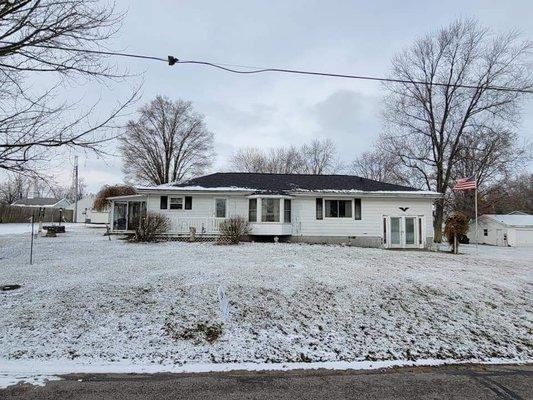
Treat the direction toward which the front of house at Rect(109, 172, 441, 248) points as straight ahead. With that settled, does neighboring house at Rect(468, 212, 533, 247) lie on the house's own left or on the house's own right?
on the house's own left

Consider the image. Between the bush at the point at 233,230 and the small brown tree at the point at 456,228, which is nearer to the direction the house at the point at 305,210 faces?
the bush

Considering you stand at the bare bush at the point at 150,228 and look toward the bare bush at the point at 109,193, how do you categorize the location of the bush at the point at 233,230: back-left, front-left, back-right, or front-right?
back-right

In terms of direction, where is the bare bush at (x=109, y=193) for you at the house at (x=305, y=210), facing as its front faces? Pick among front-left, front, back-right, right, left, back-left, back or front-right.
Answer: back-right

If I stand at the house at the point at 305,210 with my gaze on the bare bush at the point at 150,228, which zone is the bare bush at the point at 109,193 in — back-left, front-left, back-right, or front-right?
front-right

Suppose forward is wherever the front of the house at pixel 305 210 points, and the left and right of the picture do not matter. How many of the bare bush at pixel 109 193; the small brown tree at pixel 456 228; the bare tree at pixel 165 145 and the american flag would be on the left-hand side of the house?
2

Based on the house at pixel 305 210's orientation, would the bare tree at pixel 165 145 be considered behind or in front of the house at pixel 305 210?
behind

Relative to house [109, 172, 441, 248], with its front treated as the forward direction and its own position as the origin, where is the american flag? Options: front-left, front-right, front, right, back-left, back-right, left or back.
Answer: left

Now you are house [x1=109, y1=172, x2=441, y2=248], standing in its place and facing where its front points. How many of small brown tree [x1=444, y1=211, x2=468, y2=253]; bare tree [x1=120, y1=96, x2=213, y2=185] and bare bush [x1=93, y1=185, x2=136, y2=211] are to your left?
1

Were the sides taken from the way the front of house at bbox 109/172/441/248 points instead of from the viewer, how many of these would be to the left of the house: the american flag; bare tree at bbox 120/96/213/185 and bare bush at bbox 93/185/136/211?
1

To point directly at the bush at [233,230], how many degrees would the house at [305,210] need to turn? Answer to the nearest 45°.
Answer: approximately 45° to its right

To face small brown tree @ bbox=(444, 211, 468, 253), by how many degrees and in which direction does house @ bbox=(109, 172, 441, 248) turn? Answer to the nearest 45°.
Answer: approximately 90° to its left

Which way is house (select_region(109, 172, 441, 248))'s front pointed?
toward the camera

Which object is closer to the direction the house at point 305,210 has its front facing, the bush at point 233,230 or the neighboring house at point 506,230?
the bush

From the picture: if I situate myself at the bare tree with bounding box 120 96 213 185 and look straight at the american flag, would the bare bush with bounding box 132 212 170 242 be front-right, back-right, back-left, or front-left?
front-right
